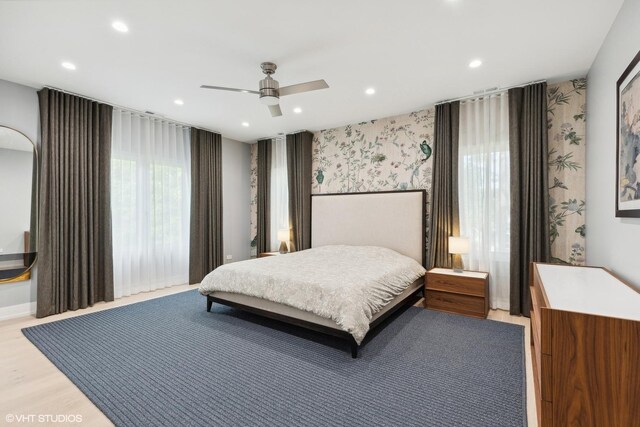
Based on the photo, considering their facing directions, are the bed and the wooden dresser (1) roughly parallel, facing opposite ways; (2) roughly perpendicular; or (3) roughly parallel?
roughly perpendicular

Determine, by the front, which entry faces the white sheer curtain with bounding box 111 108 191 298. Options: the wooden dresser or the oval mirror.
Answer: the wooden dresser

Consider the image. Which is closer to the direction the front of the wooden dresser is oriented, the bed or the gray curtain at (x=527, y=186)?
the bed

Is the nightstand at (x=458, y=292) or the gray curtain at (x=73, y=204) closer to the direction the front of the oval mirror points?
the nightstand

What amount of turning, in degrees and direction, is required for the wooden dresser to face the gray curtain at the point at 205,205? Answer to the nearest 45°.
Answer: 0° — it already faces it

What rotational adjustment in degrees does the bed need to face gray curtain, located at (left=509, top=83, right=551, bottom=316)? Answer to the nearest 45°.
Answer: approximately 135° to its left

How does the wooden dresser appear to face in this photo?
to the viewer's left

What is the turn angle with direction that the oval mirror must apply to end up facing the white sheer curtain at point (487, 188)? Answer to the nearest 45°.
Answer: approximately 45° to its left

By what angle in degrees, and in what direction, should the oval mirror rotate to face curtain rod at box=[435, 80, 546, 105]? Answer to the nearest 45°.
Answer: approximately 45° to its left

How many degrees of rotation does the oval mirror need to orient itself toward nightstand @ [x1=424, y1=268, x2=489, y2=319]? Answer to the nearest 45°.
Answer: approximately 45° to its left

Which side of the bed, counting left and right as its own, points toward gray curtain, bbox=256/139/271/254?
right

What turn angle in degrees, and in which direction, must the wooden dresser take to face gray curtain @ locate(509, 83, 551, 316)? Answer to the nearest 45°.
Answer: approximately 90° to its right

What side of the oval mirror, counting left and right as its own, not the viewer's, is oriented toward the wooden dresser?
front

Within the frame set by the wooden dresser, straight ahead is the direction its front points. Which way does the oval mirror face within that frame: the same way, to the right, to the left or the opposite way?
the opposite way

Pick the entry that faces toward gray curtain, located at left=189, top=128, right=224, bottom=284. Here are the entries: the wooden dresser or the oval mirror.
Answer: the wooden dresser
